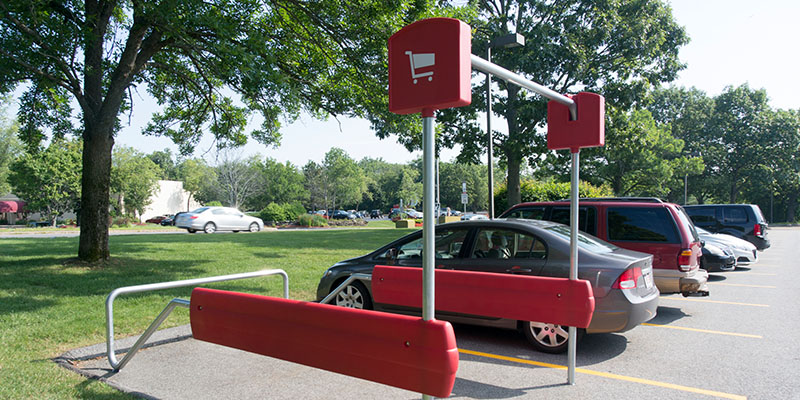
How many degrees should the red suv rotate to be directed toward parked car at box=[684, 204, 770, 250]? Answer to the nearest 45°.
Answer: approximately 45° to its right

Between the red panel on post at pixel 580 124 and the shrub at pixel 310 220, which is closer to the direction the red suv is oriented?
the shrub

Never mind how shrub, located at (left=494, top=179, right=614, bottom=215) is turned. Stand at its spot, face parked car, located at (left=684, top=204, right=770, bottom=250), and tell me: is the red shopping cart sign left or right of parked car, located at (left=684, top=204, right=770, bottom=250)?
right

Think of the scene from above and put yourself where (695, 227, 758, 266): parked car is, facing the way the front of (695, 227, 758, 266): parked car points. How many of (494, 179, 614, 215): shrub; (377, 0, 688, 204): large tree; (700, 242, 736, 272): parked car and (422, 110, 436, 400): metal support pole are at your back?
2

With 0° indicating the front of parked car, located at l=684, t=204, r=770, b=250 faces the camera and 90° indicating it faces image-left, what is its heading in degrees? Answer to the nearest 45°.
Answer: approximately 135°

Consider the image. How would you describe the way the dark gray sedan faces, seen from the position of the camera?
facing away from the viewer and to the left of the viewer

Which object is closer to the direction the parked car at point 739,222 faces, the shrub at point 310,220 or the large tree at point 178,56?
the shrub

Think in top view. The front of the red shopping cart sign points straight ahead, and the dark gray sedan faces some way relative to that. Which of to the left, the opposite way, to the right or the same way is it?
to the right

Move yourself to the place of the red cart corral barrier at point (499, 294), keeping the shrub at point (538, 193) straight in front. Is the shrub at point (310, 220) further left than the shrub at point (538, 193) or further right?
left

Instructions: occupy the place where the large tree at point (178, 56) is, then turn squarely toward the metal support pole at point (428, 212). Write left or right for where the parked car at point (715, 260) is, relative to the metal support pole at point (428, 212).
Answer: left
